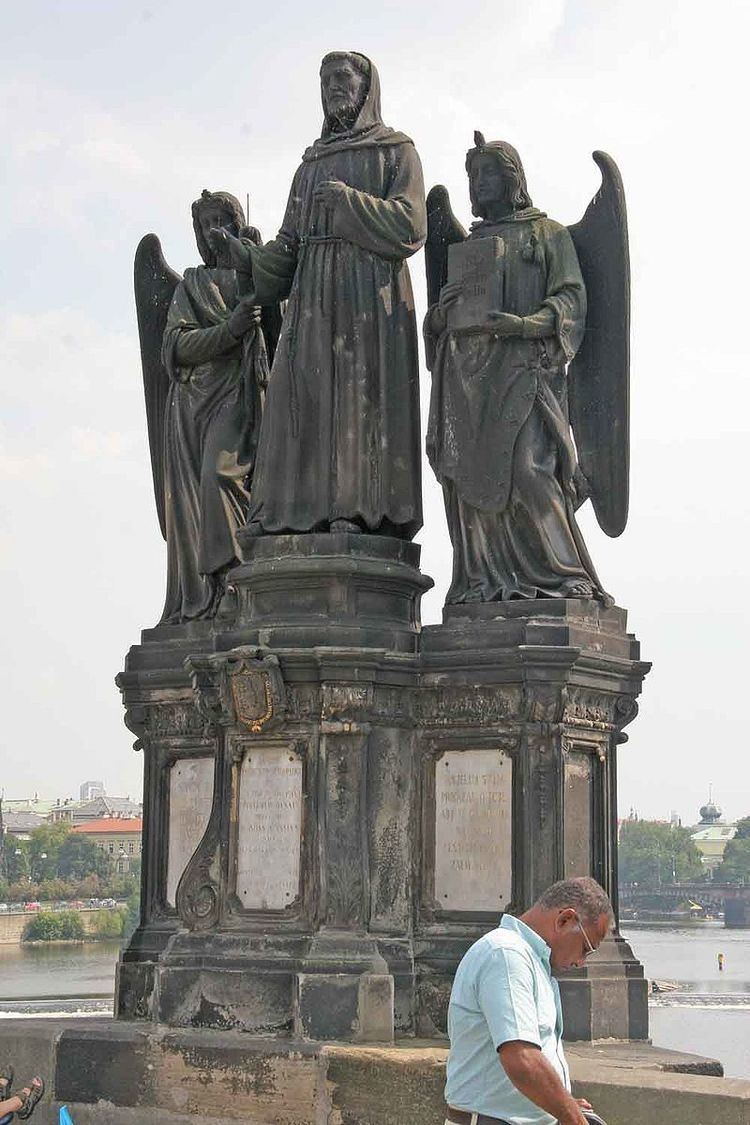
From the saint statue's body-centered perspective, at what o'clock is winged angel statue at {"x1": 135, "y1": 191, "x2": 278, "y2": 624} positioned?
The winged angel statue is roughly at 3 o'clock from the saint statue.

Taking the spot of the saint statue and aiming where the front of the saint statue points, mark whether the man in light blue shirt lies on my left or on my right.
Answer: on my left

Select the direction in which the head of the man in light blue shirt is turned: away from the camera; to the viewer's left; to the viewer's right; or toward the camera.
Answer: to the viewer's right

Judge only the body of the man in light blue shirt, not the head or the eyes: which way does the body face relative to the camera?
to the viewer's right

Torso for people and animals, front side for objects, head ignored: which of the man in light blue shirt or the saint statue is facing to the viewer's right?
the man in light blue shirt

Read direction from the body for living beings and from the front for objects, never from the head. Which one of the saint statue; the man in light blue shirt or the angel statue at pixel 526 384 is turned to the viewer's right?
the man in light blue shirt

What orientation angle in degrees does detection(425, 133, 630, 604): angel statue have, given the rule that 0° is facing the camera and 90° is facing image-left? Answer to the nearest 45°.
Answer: approximately 45°

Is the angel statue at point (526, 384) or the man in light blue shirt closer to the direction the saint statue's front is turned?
the man in light blue shirt
